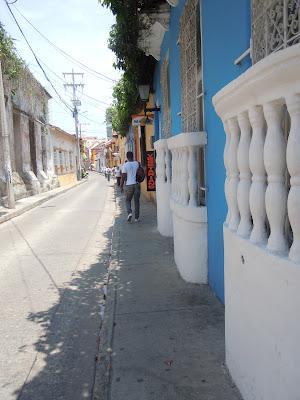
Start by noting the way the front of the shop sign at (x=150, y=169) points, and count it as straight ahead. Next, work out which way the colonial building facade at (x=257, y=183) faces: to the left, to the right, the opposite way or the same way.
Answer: to the right

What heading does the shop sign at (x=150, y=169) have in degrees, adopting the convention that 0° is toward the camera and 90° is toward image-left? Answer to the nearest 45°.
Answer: approximately 0°

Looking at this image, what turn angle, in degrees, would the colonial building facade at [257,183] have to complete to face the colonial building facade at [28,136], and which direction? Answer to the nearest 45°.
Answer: approximately 45° to its right

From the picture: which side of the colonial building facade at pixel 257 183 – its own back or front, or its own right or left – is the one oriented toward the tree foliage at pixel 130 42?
right

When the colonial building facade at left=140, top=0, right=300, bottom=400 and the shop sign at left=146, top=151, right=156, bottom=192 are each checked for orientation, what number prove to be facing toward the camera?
1

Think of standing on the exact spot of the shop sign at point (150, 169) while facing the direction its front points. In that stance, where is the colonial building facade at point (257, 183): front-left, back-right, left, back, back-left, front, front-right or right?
front

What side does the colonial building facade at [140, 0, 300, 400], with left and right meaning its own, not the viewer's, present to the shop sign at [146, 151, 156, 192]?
right

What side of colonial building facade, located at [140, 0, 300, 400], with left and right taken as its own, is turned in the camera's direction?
left
